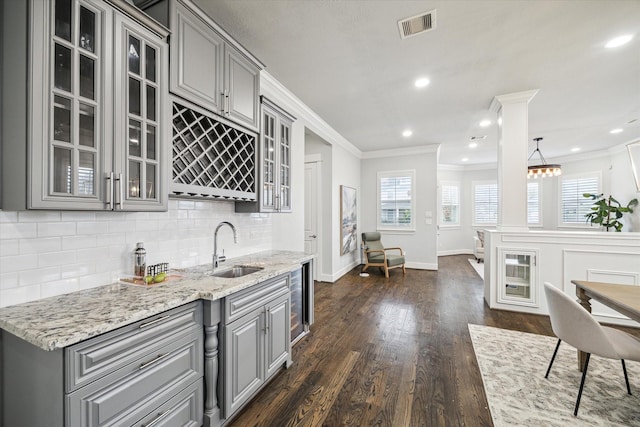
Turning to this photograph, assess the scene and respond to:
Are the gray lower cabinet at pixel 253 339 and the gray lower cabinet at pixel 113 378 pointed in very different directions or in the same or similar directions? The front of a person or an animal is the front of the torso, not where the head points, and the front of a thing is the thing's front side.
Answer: same or similar directions

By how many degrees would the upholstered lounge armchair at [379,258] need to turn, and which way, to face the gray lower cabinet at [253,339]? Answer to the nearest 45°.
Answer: approximately 45° to its right

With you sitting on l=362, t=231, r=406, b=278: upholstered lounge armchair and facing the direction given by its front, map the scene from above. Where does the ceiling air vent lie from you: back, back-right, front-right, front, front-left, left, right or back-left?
front-right

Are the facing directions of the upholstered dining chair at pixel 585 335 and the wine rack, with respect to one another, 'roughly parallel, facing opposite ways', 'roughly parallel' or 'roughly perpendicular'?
roughly parallel

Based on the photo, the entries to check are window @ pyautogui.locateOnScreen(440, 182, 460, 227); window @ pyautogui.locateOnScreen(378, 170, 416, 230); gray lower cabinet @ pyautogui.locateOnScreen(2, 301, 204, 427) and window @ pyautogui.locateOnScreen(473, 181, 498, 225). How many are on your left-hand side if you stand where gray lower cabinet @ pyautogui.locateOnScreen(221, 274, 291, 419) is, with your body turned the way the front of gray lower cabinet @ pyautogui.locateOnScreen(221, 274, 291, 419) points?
3

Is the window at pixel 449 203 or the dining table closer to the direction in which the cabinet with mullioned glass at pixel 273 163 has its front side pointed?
the dining table

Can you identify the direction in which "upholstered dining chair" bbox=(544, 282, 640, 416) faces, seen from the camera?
facing away from the viewer and to the right of the viewer

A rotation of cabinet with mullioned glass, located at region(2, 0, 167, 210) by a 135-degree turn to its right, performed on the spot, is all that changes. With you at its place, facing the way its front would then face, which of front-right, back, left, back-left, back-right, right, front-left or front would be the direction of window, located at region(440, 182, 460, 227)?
back

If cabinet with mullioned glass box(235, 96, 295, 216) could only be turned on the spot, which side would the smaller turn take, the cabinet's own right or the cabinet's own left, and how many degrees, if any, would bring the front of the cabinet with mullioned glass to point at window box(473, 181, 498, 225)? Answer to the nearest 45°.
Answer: approximately 90° to the cabinet's own left

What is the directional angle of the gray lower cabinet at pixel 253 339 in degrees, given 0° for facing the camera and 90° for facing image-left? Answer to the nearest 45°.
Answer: approximately 315°

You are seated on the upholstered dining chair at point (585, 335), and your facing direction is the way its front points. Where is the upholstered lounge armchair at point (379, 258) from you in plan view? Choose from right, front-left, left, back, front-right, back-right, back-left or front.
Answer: left

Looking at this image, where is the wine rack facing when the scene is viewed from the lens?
facing the viewer and to the right of the viewer

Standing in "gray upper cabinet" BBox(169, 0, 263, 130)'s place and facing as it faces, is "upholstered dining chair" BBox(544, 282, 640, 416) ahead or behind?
ahead

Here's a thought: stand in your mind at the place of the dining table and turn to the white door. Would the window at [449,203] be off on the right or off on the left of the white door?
right

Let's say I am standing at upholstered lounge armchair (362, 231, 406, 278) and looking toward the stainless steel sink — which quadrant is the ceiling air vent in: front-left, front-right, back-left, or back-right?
front-left

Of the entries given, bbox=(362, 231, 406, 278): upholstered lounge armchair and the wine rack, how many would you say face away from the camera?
0
